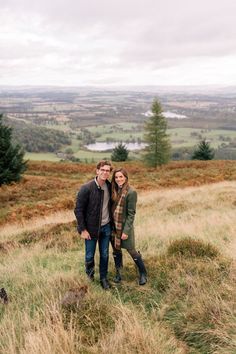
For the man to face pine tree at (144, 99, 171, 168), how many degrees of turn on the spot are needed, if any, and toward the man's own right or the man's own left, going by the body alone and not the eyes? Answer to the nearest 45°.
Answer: approximately 135° to the man's own left

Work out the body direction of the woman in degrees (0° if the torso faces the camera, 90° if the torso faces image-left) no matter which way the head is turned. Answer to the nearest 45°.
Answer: approximately 45°

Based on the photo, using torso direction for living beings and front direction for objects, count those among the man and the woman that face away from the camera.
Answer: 0

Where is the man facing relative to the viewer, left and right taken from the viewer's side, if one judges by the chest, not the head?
facing the viewer and to the right of the viewer

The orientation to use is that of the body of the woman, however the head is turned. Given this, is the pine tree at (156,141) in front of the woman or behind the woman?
behind

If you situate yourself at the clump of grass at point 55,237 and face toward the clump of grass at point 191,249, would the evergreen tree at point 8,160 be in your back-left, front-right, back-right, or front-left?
back-left

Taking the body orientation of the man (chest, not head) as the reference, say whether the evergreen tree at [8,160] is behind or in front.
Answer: behind
